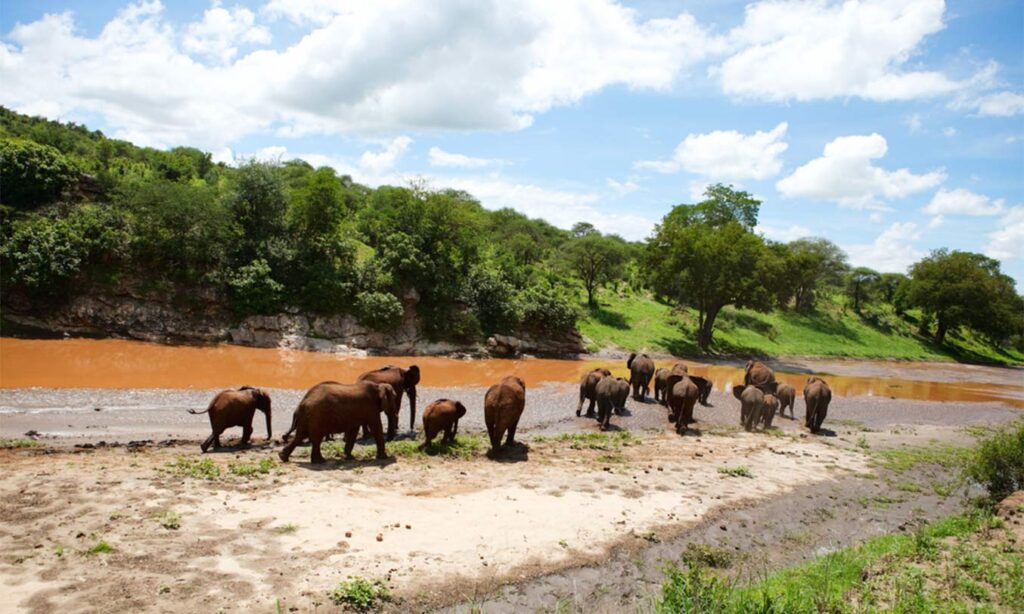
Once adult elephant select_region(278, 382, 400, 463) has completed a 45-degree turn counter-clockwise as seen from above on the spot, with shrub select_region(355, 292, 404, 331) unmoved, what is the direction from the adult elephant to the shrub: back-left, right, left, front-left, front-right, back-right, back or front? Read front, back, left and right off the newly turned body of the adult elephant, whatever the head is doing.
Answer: front-left

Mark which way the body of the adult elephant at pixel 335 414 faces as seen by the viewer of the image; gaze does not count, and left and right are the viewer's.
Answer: facing to the right of the viewer

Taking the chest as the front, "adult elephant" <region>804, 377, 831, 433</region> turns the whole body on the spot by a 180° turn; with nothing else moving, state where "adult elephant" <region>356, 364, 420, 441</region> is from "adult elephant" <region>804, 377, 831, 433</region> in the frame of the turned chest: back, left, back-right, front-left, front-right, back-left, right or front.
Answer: front-right

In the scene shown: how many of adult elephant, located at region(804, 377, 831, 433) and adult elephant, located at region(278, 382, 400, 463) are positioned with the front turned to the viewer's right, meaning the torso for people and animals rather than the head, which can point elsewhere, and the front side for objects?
1

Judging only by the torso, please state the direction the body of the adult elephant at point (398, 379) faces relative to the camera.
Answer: to the viewer's right

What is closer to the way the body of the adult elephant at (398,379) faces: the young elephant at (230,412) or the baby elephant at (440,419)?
the baby elephant

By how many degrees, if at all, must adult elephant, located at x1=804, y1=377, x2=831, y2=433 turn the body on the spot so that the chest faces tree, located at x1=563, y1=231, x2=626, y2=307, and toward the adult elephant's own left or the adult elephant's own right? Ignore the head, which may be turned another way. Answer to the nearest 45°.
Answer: approximately 45° to the adult elephant's own left

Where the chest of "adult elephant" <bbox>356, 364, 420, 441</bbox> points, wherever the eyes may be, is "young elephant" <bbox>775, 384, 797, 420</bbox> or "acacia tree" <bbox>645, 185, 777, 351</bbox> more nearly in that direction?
the young elephant

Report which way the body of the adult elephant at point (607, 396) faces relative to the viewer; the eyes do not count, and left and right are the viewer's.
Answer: facing away from the viewer and to the right of the viewer

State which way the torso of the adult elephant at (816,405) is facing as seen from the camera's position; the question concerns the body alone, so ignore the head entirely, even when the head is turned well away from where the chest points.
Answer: away from the camera
